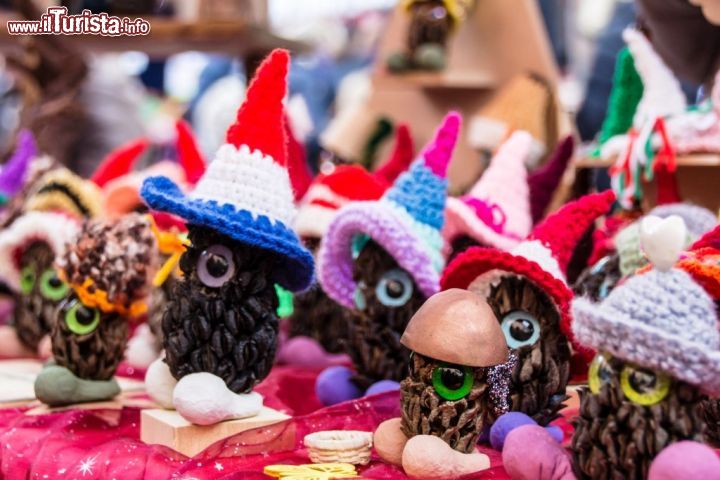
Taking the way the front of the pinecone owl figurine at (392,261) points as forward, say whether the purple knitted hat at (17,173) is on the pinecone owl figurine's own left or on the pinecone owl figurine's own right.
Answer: on the pinecone owl figurine's own right

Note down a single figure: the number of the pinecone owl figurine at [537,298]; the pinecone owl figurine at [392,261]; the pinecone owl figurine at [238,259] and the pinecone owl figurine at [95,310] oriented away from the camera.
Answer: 0

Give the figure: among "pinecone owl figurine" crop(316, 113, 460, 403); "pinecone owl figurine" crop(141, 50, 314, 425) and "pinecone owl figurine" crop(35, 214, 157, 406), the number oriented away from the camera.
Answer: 0

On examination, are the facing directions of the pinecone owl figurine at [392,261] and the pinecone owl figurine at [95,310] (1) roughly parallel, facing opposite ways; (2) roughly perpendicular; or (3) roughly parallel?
roughly parallel

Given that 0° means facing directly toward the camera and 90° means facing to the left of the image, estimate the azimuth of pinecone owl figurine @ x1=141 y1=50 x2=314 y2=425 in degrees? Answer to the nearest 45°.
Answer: approximately 45°

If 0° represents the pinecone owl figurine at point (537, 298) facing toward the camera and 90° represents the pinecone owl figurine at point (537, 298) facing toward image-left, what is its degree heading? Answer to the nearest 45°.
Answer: approximately 45°

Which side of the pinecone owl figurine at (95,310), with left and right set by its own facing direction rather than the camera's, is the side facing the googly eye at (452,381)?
left

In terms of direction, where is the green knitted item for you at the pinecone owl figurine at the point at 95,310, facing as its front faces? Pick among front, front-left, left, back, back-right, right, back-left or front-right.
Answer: back-left

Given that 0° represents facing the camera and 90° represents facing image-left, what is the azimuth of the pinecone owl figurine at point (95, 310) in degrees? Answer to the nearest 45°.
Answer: approximately 45°

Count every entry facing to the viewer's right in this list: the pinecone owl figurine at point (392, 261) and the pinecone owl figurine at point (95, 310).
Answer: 0

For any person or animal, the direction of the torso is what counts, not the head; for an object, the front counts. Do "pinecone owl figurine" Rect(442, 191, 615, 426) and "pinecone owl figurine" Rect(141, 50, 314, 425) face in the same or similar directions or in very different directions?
same or similar directions

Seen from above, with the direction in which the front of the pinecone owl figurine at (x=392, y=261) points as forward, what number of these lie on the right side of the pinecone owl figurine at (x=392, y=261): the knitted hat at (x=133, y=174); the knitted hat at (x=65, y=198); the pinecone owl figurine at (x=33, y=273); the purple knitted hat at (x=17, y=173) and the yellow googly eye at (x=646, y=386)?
4

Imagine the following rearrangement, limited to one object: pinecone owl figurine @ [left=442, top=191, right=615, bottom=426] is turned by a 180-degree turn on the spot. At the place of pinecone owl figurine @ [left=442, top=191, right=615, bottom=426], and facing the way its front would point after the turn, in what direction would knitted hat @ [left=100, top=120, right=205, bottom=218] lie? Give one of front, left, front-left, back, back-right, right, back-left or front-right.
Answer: left

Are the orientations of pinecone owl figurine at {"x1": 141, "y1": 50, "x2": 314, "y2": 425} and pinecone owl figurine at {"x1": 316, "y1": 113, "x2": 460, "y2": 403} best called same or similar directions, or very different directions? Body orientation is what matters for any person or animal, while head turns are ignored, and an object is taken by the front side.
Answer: same or similar directions

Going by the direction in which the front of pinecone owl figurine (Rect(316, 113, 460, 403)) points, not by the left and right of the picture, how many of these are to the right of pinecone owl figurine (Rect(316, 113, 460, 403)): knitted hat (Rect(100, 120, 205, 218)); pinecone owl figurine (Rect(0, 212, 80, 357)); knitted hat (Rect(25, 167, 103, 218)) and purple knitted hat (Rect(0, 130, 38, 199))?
4

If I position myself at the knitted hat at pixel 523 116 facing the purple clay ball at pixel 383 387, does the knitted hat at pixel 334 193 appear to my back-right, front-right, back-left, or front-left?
front-right

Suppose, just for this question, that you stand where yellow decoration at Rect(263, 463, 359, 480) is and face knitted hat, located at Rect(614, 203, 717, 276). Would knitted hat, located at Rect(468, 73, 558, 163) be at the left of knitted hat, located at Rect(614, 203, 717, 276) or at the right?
left

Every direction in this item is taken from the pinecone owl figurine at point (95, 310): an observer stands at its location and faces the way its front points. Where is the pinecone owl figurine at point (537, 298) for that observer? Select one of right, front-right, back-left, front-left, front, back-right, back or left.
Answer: left
